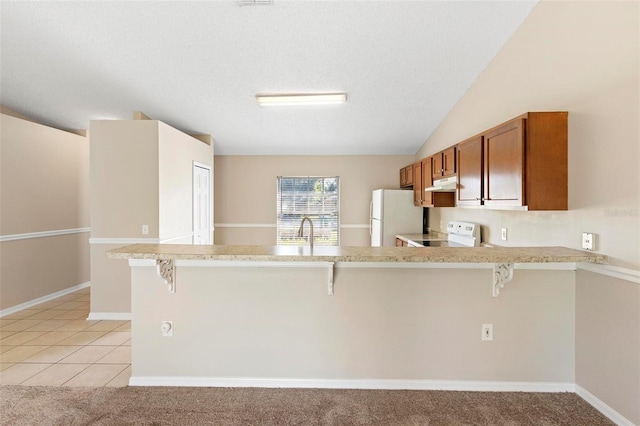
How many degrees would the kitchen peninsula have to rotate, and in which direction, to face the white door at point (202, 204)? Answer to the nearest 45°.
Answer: approximately 135° to its right

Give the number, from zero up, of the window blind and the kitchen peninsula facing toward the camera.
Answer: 2

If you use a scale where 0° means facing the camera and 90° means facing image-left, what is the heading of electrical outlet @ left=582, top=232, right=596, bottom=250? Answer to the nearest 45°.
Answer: approximately 45°

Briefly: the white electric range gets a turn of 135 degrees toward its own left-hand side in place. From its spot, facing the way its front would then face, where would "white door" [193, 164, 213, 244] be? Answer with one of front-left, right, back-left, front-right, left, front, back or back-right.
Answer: back

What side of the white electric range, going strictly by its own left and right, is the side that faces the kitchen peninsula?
front

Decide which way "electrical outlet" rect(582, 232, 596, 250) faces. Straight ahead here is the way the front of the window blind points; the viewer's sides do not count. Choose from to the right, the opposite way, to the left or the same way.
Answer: to the right

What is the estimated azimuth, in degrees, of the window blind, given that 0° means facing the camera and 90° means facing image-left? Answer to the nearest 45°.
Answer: approximately 0°

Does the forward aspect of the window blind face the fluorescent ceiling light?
yes

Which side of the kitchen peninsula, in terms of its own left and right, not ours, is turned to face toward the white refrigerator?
back

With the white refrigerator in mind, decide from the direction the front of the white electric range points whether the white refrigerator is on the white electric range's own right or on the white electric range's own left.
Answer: on the white electric range's own right
